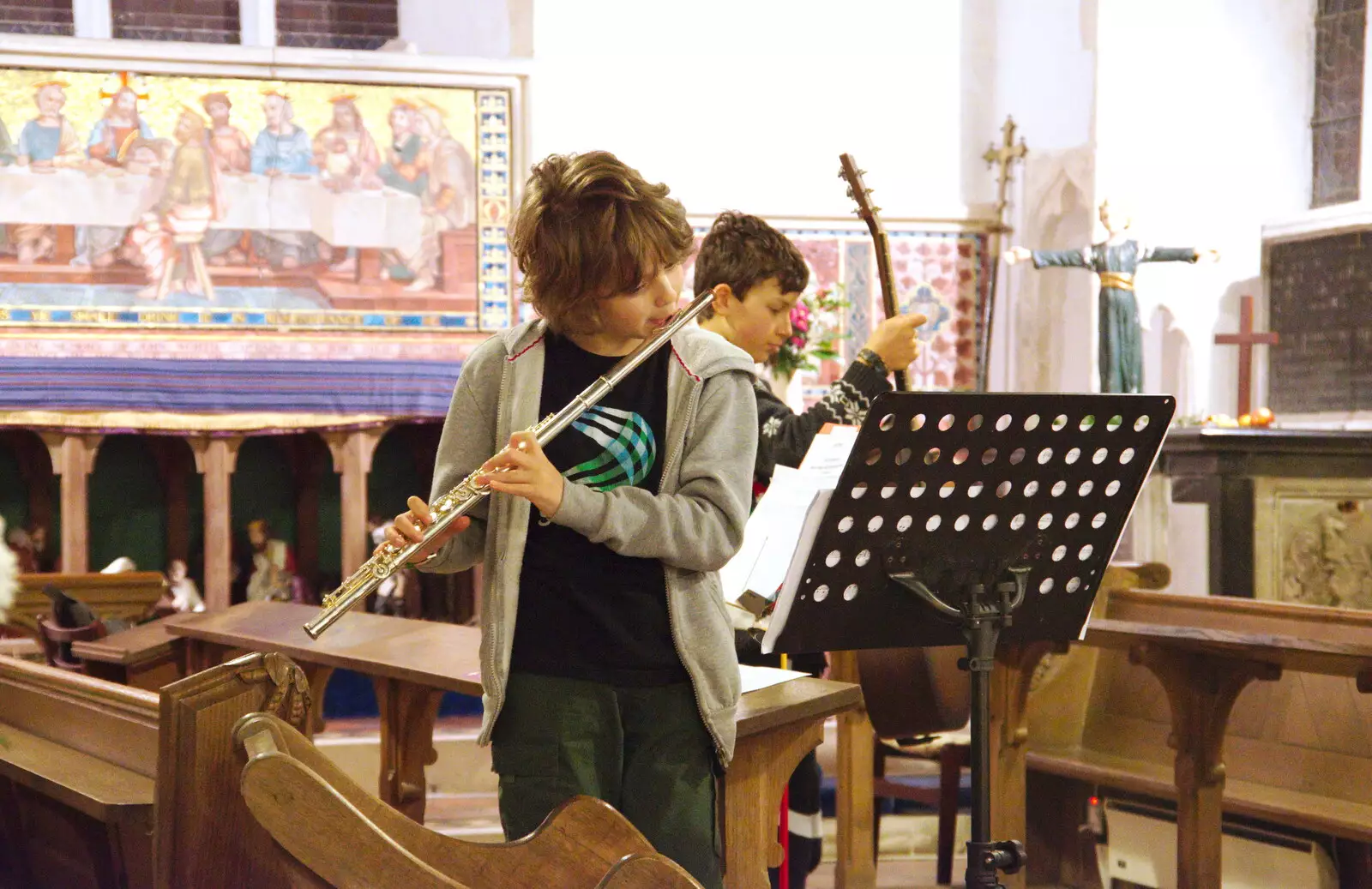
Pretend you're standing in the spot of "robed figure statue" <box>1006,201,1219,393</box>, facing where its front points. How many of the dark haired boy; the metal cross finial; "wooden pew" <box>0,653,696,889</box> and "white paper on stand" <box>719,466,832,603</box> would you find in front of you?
3

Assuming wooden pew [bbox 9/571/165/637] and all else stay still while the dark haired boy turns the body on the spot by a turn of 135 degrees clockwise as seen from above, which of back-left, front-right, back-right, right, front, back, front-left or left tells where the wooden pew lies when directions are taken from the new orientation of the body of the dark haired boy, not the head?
front-right

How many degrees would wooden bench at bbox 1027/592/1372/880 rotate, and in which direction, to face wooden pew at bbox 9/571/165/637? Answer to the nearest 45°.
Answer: approximately 45° to its right

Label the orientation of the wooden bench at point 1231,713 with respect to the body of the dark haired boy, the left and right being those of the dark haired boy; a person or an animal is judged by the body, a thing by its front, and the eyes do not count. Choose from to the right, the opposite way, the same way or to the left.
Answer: to the right

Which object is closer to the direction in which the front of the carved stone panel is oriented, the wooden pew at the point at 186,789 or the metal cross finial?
the wooden pew

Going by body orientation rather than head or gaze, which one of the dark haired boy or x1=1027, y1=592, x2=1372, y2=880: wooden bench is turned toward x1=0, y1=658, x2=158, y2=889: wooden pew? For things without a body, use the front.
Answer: the wooden bench

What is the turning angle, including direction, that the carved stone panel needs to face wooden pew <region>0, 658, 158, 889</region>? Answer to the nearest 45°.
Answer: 0° — it already faces it

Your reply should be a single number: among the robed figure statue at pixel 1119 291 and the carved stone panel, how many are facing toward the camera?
2

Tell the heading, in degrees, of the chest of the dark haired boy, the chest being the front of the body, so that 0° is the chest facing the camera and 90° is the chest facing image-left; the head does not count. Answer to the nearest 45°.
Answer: approximately 315°

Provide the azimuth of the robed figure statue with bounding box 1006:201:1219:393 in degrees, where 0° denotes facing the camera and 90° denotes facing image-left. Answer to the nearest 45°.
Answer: approximately 0°
